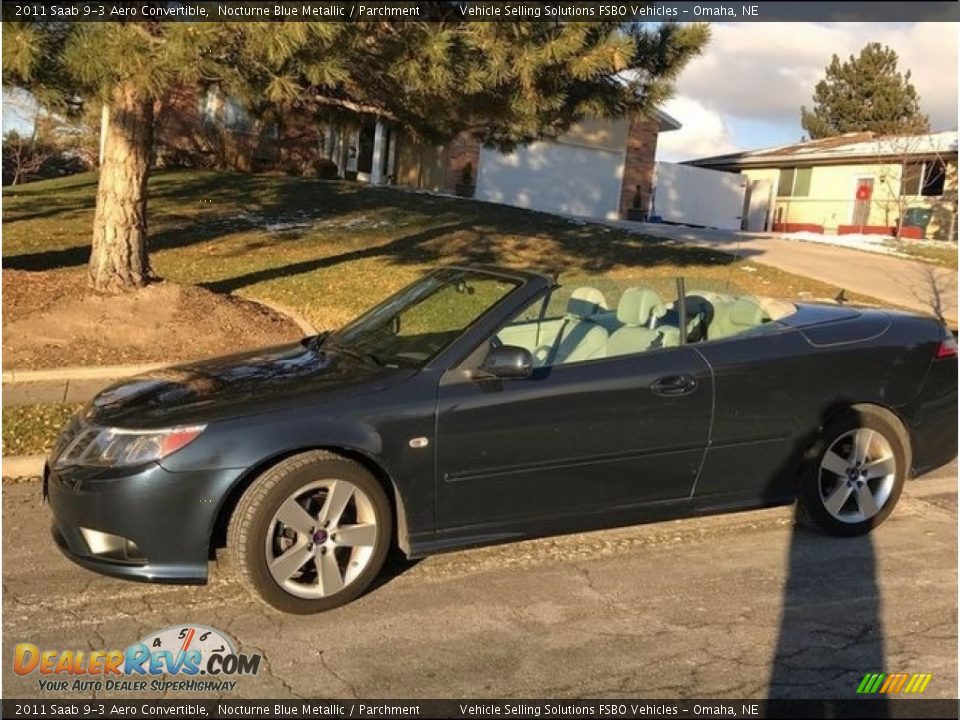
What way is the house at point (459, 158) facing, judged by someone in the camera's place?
facing the viewer

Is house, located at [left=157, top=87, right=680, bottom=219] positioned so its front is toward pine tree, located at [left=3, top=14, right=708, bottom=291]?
yes

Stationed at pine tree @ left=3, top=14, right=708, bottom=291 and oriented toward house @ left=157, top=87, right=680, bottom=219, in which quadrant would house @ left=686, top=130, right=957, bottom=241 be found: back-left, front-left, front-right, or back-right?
front-right

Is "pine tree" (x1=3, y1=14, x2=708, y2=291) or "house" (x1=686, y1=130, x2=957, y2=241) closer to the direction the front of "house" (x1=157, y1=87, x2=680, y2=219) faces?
the pine tree

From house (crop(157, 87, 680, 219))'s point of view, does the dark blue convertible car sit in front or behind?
in front

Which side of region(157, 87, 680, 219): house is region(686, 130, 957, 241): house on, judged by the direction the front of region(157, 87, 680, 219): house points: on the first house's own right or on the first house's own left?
on the first house's own left

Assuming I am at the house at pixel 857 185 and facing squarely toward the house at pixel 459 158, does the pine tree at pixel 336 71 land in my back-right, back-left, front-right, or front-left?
front-left
